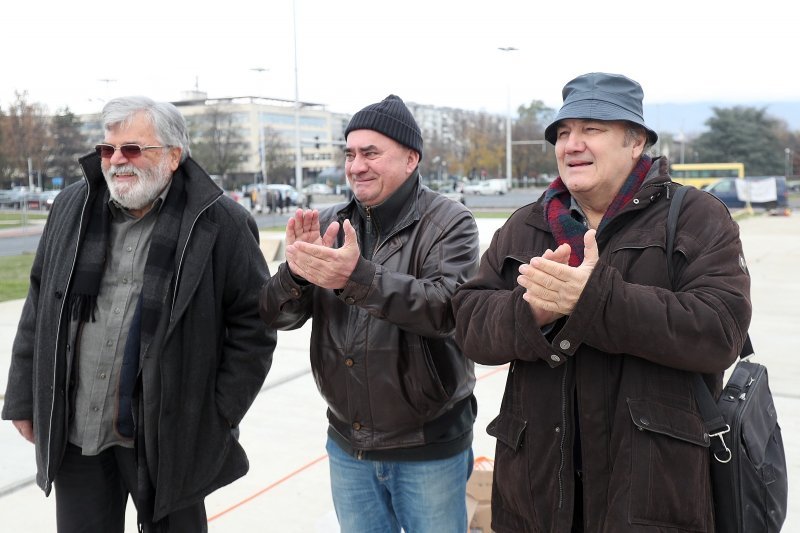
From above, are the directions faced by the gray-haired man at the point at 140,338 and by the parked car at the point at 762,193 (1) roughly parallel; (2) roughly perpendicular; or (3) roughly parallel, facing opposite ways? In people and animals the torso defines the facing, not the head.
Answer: roughly perpendicular

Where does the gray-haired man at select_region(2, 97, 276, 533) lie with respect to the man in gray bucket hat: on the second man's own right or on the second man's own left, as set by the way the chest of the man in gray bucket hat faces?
on the second man's own right

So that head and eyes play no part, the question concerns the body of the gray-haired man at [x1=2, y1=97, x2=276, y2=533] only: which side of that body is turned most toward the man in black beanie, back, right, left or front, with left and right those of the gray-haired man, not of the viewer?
left

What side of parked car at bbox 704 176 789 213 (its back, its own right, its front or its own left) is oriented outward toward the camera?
left

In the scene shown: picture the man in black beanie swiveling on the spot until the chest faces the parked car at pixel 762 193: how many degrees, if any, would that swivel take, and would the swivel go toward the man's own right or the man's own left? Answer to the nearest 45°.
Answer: approximately 180°

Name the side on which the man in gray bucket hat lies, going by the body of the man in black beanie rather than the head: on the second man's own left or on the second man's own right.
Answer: on the second man's own left
